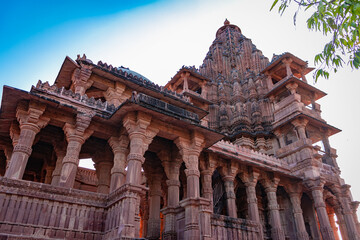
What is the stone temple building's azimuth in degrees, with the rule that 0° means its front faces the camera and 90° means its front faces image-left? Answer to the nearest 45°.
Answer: approximately 45°
